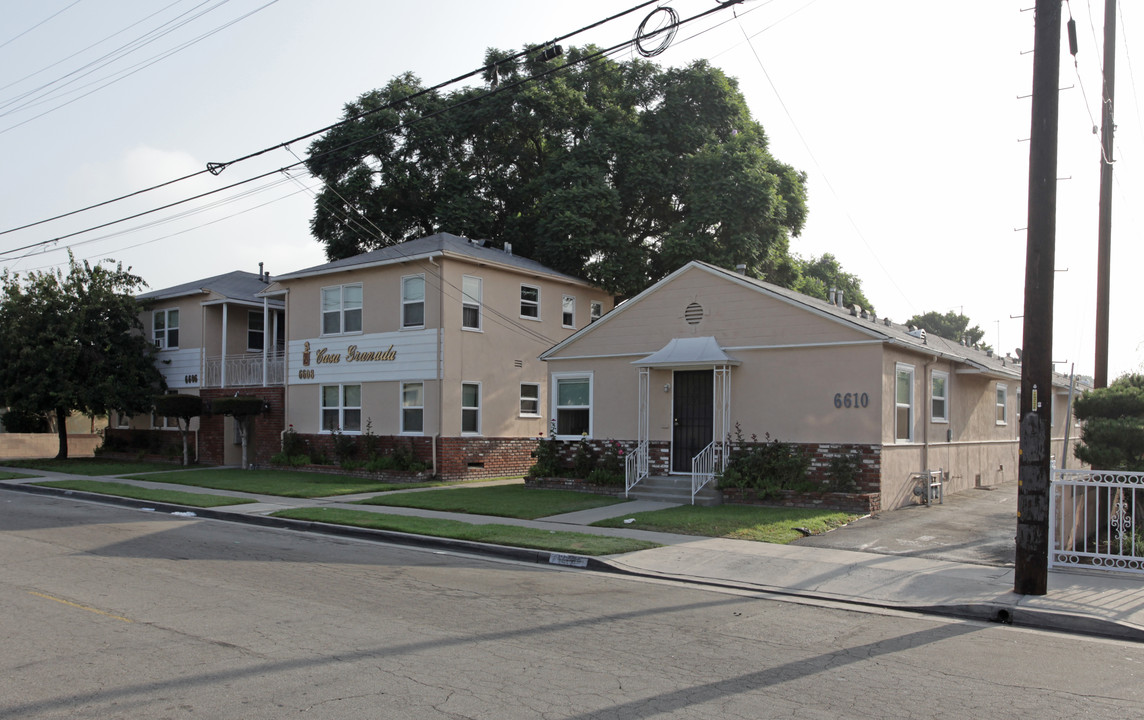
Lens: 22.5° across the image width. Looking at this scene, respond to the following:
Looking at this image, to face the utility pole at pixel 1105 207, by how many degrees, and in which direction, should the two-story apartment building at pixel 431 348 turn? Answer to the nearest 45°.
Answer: approximately 90° to its left

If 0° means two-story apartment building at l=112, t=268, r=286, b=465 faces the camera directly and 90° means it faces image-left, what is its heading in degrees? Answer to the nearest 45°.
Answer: approximately 45°

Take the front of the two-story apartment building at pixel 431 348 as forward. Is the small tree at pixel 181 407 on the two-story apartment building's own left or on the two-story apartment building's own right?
on the two-story apartment building's own right

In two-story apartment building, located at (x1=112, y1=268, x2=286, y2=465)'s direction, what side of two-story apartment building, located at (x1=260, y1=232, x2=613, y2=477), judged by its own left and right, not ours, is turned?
right

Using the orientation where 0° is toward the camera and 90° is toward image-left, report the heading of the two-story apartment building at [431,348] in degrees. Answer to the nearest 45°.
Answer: approximately 45°
